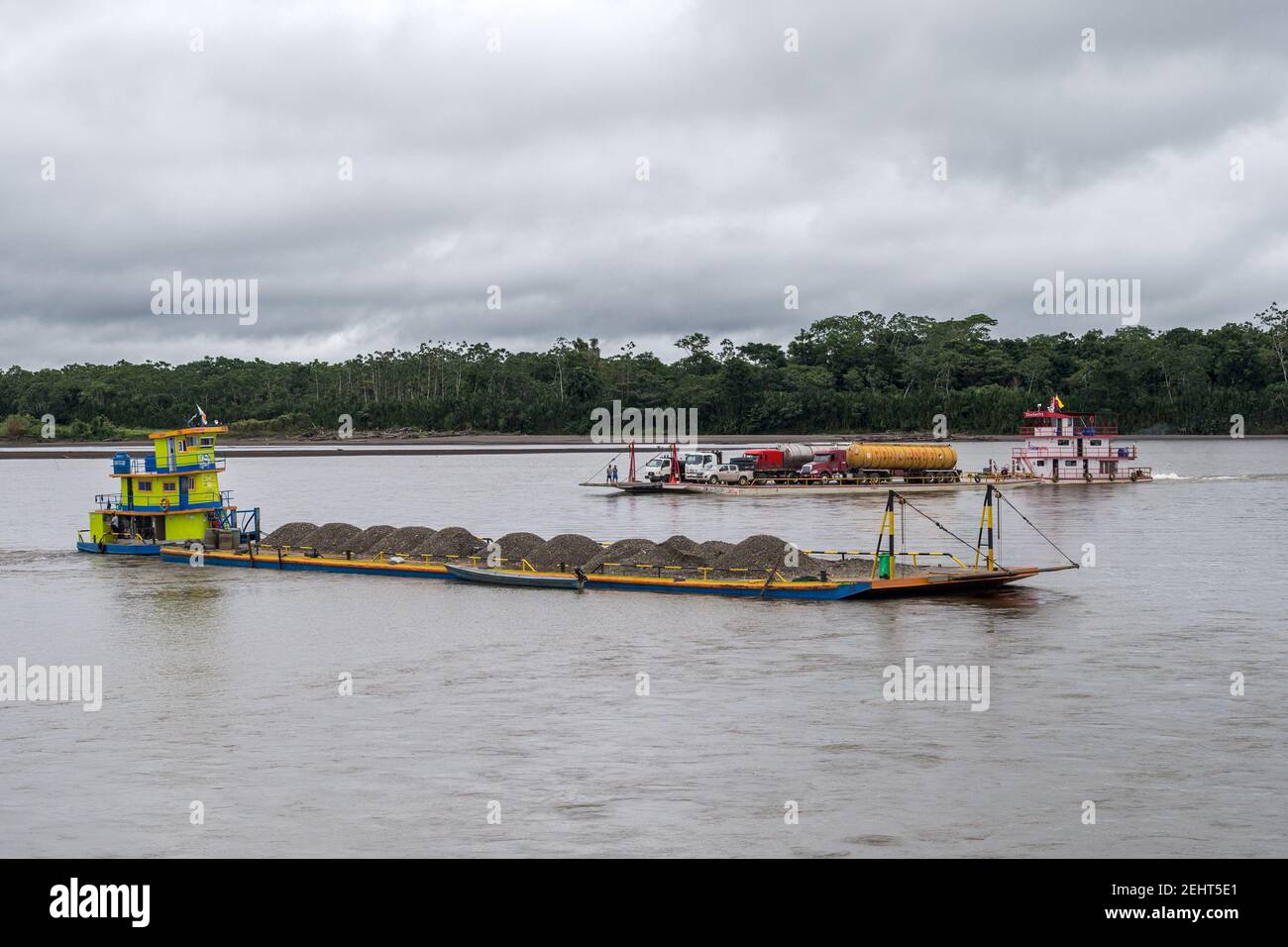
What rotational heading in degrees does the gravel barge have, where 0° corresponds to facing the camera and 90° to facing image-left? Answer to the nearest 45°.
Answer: approximately 315°
